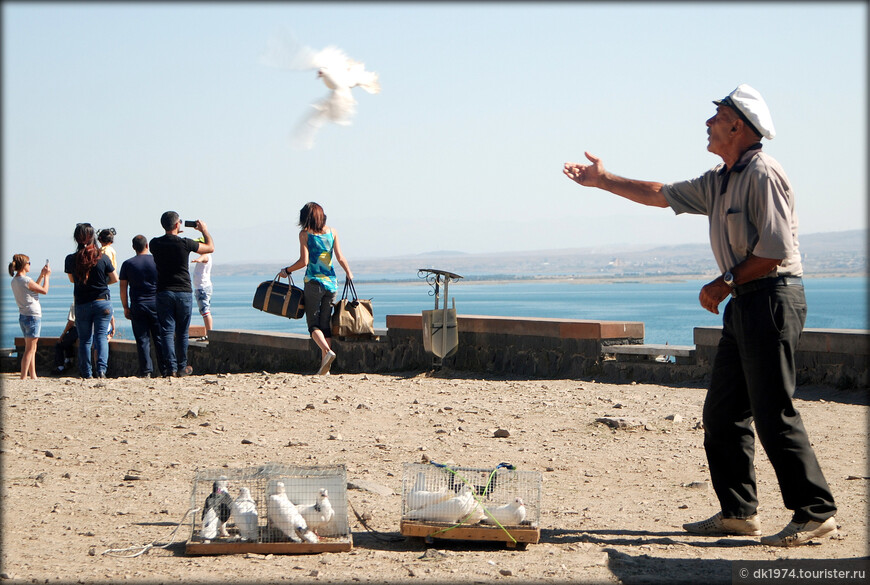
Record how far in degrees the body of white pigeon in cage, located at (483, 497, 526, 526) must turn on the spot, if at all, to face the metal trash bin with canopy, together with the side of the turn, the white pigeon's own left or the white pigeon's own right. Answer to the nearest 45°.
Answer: approximately 90° to the white pigeon's own left

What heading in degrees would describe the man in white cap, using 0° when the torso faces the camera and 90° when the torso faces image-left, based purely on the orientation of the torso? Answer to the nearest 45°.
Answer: approximately 90°

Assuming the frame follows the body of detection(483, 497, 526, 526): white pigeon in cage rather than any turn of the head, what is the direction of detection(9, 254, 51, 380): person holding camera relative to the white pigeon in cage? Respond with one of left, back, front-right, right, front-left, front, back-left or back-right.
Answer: back-left

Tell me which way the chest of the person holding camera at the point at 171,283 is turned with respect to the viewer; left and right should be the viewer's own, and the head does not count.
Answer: facing away from the viewer and to the right of the viewer

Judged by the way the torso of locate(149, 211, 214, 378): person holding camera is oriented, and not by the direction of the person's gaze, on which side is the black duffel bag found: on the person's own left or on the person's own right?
on the person's own right

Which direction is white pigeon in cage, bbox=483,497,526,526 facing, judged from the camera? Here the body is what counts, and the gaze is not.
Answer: to the viewer's right

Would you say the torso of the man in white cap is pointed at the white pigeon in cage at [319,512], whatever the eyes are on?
yes

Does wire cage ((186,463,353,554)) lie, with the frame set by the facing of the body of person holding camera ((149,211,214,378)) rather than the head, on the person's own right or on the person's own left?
on the person's own right

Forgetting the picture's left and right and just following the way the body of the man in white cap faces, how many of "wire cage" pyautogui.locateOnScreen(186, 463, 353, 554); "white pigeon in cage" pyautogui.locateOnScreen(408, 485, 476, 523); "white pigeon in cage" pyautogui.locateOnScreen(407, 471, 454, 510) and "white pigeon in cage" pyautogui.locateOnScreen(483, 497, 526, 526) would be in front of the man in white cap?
4
